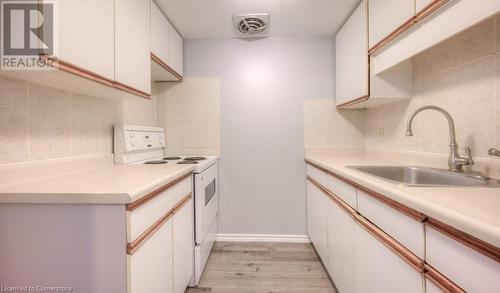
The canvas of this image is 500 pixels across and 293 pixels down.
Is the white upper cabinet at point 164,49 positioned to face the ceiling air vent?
yes

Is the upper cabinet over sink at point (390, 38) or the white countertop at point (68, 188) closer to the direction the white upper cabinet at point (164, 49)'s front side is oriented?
the upper cabinet over sink

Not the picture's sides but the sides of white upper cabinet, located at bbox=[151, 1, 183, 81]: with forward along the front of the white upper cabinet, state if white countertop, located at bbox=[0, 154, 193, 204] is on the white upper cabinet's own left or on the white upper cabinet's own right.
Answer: on the white upper cabinet's own right

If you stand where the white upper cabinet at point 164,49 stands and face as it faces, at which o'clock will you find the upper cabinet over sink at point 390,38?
The upper cabinet over sink is roughly at 1 o'clock from the white upper cabinet.

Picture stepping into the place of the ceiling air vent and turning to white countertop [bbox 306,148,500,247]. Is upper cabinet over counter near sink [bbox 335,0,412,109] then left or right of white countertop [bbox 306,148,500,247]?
left

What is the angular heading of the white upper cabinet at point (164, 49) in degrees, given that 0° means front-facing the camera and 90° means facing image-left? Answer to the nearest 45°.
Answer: approximately 270°

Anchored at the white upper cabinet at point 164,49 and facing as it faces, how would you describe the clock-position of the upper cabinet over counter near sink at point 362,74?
The upper cabinet over counter near sink is roughly at 1 o'clock from the white upper cabinet.

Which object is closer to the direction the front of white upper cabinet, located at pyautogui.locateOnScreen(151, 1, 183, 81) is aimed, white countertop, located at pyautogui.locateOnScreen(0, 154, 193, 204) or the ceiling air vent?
the ceiling air vent

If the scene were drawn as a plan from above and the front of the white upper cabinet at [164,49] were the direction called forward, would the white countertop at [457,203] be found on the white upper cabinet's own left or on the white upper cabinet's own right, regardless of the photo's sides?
on the white upper cabinet's own right

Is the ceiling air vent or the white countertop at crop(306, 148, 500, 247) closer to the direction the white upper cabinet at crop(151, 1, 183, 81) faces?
the ceiling air vent
